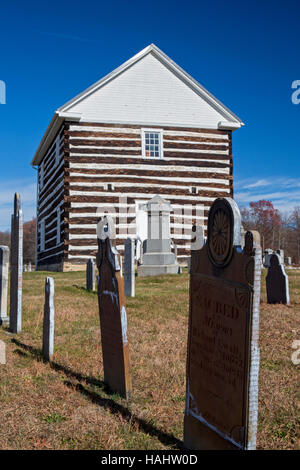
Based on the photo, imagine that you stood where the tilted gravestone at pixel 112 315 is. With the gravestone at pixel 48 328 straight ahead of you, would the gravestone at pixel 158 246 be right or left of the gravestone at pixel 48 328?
right

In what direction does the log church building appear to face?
toward the camera

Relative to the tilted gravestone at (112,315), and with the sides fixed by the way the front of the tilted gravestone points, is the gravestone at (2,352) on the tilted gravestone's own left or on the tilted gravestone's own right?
on the tilted gravestone's own right

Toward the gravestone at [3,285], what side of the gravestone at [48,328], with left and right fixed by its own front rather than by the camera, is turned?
right

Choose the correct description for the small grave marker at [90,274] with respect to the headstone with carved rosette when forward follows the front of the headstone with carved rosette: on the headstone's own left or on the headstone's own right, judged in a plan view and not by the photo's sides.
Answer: on the headstone's own right

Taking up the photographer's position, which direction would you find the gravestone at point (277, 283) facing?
facing the viewer and to the left of the viewer

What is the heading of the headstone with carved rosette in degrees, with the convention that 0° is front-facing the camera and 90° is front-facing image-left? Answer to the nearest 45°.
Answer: approximately 45°

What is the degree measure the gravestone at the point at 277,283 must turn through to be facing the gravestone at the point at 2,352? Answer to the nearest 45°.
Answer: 0° — it already faces it

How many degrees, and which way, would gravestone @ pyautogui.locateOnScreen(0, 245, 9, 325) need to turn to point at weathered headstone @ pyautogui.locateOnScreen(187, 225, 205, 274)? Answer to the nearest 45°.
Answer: approximately 90° to its left

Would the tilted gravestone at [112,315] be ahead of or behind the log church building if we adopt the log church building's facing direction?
ahead
